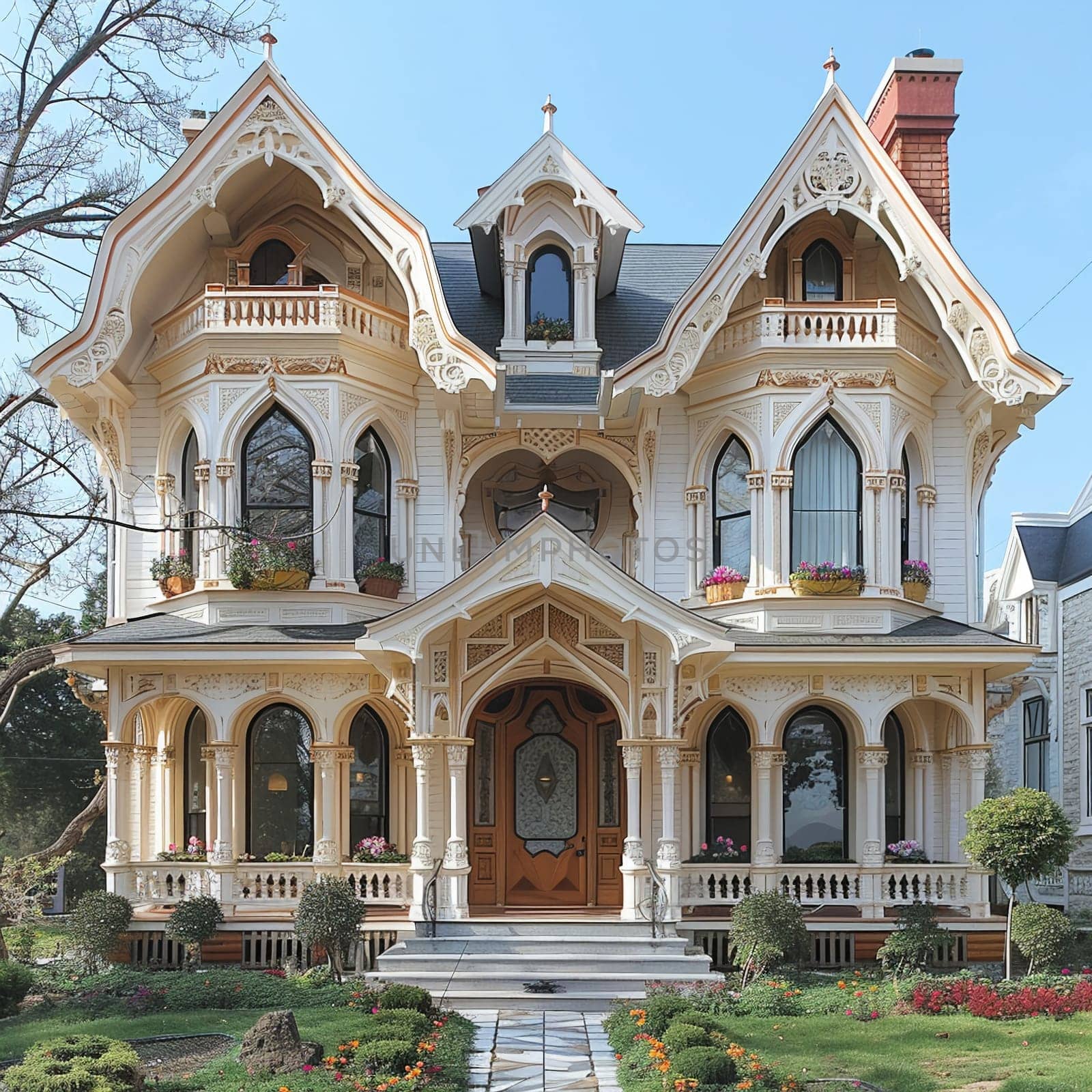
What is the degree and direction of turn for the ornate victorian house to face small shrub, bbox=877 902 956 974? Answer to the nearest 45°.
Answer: approximately 45° to its left

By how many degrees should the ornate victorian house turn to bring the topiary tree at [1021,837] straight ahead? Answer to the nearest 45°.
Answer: approximately 45° to its left

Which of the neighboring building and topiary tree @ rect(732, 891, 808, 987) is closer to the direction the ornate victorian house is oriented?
the topiary tree

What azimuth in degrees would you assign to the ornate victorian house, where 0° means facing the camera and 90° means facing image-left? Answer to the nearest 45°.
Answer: approximately 0°
